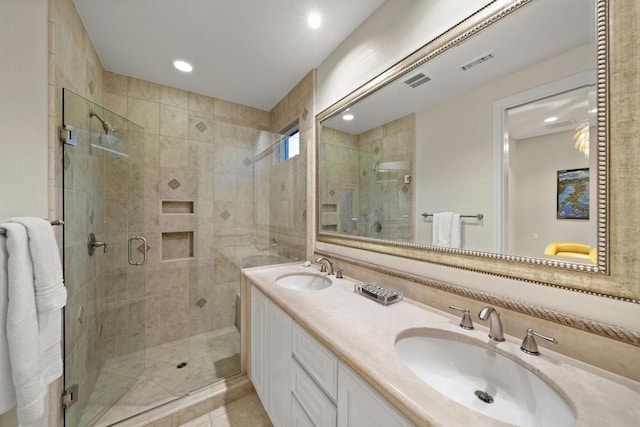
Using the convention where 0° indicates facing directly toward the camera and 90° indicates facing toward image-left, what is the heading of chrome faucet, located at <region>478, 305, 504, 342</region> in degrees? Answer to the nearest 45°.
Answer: approximately 45°

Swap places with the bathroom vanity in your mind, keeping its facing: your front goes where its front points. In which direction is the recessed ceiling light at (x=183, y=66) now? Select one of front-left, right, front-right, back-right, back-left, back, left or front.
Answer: front-right

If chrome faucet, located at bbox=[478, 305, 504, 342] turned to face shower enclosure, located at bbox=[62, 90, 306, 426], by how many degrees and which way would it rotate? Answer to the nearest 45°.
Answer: approximately 45° to its right

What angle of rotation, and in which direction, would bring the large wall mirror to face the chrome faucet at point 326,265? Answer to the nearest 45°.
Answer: approximately 45° to its right

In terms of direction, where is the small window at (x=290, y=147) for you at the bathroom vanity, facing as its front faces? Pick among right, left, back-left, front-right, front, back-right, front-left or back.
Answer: right

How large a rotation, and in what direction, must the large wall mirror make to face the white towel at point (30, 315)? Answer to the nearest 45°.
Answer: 0° — it already faces it

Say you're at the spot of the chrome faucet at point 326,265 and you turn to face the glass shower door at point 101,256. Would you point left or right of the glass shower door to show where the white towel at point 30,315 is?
left

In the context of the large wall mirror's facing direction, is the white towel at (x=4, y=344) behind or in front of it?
in front

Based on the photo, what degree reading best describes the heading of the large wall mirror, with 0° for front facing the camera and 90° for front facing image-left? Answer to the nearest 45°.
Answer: approximately 45°

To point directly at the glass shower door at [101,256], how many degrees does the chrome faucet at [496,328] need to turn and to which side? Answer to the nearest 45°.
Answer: approximately 45° to its right
